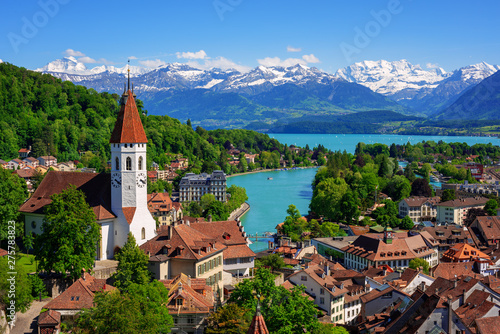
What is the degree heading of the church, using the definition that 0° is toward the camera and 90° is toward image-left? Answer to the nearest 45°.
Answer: approximately 315°

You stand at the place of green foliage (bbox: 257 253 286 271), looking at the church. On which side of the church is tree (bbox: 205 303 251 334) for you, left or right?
left

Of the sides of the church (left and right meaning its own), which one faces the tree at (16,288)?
right

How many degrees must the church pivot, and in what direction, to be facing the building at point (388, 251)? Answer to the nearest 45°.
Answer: approximately 45° to its left

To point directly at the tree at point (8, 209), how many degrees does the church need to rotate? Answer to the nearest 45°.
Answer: approximately 180°

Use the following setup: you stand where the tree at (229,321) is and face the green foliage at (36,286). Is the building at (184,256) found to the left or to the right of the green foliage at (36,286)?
right

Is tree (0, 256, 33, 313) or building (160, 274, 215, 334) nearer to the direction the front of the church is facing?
the building

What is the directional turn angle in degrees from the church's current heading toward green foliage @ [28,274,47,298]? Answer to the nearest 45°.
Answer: approximately 90° to its right

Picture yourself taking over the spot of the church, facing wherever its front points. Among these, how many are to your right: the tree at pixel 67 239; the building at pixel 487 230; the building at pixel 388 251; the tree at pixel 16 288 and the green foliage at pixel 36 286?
3
